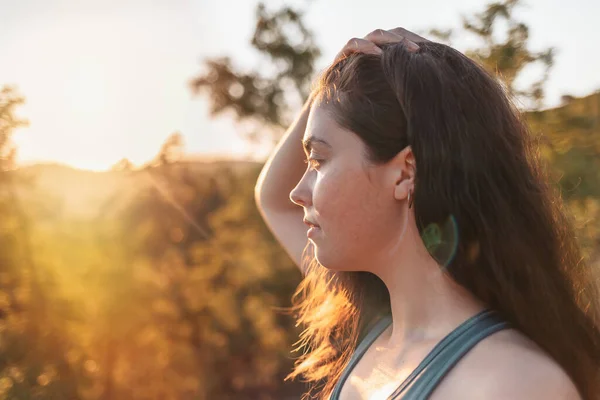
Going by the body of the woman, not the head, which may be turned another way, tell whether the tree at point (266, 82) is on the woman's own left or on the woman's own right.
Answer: on the woman's own right

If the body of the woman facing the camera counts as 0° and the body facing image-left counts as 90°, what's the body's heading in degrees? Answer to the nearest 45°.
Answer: approximately 45°

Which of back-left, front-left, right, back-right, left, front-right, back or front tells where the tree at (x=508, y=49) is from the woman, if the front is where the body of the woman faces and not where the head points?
back-right
